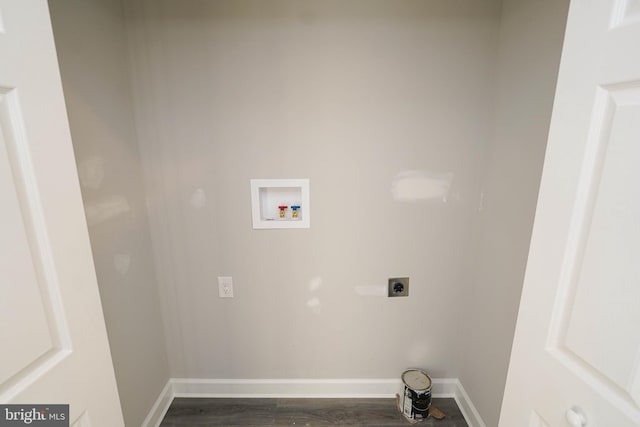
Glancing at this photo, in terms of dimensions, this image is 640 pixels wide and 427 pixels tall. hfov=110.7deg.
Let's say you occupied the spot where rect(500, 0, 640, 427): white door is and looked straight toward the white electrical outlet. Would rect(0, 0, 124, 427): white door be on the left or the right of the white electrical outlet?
left

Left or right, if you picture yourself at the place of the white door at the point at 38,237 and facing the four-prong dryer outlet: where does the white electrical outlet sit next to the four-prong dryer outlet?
left

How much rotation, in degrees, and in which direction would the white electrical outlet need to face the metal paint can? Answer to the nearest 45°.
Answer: approximately 45° to its left

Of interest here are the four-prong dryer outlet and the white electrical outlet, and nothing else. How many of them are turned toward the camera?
2

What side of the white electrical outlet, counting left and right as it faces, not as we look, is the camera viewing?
front

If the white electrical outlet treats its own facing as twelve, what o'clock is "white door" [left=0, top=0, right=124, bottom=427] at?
The white door is roughly at 1 o'clock from the white electrical outlet.

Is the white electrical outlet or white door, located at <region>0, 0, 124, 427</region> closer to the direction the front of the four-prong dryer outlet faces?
the white door

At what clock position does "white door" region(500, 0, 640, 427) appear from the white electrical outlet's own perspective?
The white door is roughly at 11 o'clock from the white electrical outlet.

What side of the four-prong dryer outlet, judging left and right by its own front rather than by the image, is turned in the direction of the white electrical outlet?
right

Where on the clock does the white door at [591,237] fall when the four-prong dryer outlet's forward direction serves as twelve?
The white door is roughly at 11 o'clock from the four-prong dryer outlet.

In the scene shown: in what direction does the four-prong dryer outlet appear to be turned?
toward the camera
